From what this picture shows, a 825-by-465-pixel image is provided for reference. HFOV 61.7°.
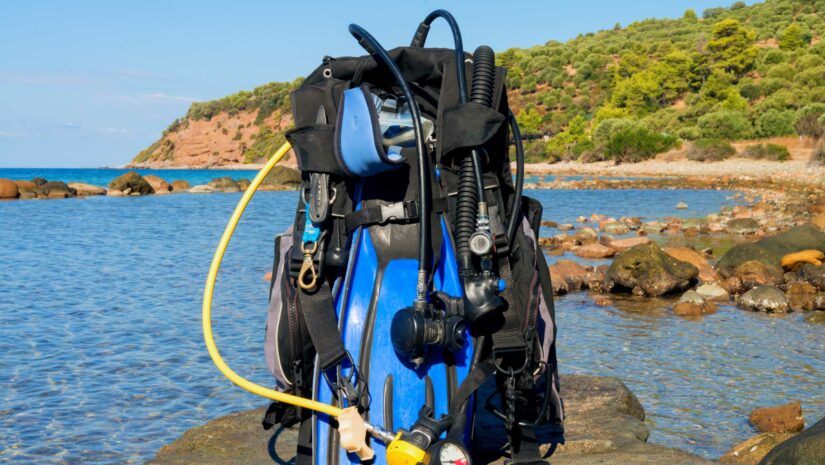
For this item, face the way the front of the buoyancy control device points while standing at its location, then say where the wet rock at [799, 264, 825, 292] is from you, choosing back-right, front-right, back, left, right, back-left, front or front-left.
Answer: back-left

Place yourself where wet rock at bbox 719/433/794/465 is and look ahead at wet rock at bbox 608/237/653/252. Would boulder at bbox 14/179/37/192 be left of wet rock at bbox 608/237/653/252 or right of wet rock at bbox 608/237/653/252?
left

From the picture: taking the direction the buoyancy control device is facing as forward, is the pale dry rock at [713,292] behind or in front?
behind

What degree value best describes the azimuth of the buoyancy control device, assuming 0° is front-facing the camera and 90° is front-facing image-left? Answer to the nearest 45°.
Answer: approximately 0°

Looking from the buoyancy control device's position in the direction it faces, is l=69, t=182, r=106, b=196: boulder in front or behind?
behind

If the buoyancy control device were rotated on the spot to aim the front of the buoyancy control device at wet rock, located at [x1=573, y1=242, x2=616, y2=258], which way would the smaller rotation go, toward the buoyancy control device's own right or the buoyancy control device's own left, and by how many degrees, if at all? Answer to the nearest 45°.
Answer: approximately 180°

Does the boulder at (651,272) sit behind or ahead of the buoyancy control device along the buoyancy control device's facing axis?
behind

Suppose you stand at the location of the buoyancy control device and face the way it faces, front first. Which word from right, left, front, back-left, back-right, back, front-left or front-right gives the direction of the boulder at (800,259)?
back-left

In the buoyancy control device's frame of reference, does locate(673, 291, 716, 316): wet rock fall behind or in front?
behind

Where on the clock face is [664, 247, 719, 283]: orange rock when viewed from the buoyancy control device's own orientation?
The orange rock is roughly at 7 o'clock from the buoyancy control device.
